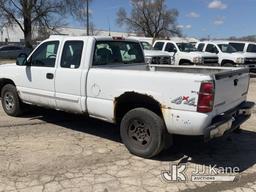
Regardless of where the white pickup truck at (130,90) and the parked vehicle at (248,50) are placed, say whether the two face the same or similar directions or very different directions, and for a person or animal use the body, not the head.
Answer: very different directions

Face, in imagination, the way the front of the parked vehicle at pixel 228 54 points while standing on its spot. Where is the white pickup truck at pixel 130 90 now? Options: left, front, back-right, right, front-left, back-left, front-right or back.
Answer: front-right

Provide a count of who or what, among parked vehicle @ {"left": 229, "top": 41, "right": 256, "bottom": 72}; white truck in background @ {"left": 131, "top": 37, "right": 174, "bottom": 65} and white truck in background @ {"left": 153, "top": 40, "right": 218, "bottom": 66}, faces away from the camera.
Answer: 0

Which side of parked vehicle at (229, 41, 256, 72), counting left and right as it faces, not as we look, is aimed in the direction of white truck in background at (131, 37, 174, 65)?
right

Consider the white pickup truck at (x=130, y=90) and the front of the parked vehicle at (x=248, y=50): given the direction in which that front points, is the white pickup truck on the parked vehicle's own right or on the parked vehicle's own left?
on the parked vehicle's own right

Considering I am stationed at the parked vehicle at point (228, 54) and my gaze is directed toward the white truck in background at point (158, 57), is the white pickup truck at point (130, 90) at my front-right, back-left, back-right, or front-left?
front-left

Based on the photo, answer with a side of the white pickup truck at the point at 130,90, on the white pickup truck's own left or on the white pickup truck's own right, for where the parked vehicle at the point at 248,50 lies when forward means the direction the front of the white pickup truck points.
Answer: on the white pickup truck's own right

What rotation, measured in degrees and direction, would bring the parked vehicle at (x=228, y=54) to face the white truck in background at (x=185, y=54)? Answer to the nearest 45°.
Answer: approximately 135° to its right

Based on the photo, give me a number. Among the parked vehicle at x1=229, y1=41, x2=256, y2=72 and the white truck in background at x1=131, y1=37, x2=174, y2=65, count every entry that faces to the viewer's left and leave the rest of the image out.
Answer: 0

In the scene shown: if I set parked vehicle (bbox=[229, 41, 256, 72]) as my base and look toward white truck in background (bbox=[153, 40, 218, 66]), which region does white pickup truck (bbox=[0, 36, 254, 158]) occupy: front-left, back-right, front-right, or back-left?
front-left

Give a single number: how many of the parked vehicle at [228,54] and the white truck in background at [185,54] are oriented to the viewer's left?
0

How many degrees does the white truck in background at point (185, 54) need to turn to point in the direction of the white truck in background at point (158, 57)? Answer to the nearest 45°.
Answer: approximately 90° to its right

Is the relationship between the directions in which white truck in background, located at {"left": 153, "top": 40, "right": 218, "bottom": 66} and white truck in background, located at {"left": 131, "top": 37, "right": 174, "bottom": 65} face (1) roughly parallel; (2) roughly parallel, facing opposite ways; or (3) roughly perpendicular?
roughly parallel

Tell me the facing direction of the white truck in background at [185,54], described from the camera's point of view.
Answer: facing the viewer and to the right of the viewer

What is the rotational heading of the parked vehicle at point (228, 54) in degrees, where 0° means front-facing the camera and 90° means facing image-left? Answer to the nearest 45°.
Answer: approximately 315°

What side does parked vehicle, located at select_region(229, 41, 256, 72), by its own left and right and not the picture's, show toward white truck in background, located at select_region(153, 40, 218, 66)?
right
